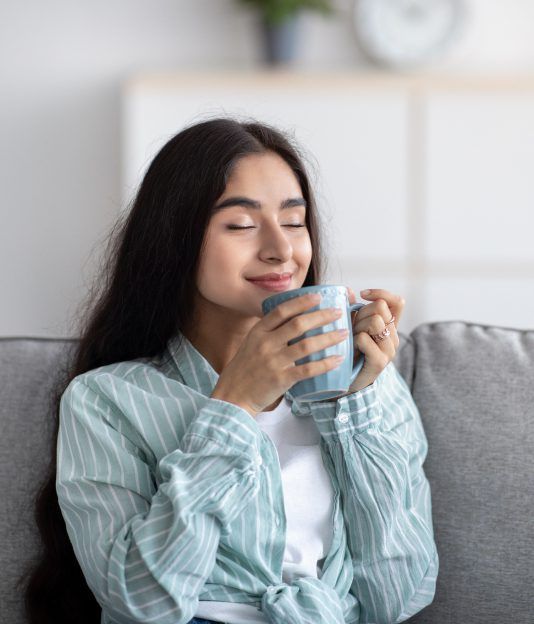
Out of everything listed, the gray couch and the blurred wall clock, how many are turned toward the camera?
2

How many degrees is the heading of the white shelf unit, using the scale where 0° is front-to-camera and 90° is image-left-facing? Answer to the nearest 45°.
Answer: approximately 0°

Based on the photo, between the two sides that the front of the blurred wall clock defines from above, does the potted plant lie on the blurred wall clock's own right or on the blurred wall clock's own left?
on the blurred wall clock's own right

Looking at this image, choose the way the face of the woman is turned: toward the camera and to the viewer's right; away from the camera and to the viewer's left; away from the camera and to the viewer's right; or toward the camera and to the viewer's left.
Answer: toward the camera and to the viewer's right

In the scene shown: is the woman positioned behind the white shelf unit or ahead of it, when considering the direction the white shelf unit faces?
ahead

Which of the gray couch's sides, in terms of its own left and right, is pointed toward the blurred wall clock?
back
